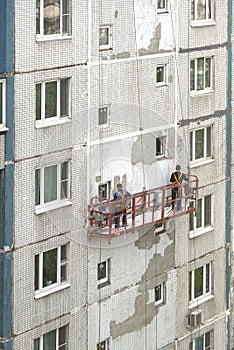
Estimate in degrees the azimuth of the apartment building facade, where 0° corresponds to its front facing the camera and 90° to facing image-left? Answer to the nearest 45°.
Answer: approximately 315°
